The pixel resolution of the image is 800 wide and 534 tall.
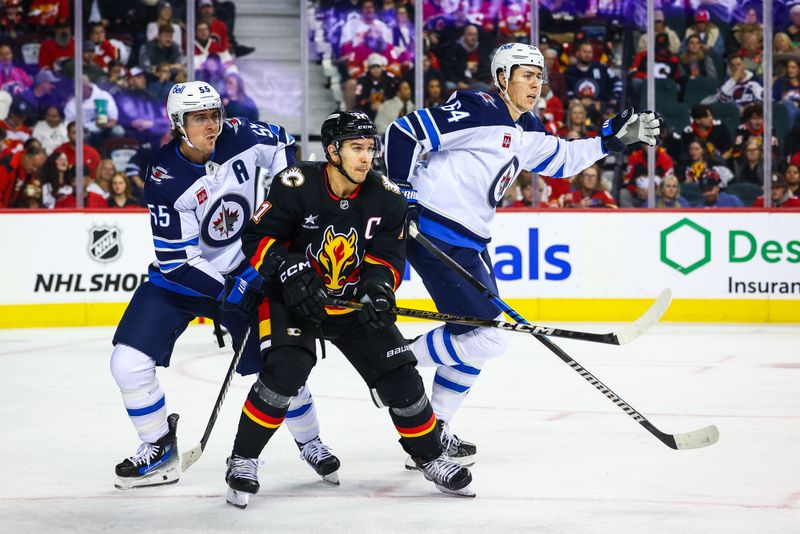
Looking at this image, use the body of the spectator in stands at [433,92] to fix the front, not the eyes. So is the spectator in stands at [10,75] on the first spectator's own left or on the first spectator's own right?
on the first spectator's own right

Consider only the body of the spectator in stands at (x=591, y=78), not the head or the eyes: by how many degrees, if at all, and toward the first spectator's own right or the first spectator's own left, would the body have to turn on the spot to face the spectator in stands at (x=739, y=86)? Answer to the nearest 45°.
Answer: approximately 90° to the first spectator's own left

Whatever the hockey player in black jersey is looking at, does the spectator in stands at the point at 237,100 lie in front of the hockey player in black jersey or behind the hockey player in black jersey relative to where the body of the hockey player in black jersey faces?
behind

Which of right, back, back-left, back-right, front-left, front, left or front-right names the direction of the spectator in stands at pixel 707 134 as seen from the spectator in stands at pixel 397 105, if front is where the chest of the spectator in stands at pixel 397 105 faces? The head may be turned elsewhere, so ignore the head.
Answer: front-left

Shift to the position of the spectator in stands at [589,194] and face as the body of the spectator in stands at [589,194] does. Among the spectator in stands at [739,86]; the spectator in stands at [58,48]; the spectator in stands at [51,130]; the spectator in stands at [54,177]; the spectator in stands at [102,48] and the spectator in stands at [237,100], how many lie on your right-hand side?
5

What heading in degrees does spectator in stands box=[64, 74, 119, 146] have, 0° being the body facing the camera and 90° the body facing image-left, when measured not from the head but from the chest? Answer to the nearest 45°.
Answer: approximately 0°

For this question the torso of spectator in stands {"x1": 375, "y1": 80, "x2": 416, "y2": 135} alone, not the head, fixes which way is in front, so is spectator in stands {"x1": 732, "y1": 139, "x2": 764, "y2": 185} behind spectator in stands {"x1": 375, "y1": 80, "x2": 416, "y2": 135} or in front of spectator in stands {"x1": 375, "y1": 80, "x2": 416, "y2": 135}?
in front
